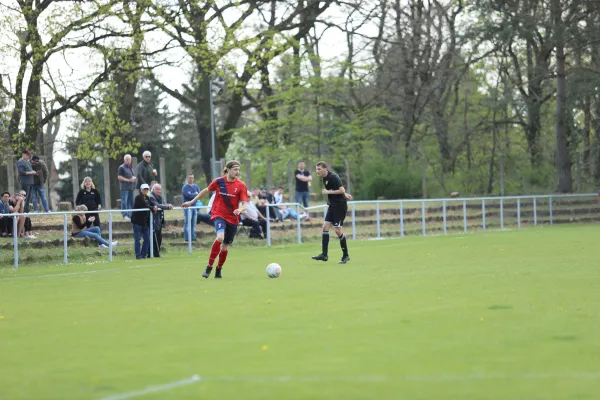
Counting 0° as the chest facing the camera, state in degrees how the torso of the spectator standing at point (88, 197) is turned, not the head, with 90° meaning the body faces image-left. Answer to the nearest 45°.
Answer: approximately 0°

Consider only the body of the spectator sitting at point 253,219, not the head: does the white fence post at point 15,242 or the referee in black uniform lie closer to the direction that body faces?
the referee in black uniform

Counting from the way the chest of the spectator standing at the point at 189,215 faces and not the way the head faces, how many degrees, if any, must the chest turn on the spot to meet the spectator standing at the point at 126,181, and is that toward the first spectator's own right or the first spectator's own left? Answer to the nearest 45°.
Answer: approximately 135° to the first spectator's own right

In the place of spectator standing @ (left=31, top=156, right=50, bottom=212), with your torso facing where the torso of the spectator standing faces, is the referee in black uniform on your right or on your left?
on your left

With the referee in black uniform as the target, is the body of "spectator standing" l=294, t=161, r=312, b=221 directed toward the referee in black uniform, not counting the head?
yes

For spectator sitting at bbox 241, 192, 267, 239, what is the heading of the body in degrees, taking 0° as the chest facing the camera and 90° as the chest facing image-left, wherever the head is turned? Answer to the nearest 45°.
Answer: approximately 315°

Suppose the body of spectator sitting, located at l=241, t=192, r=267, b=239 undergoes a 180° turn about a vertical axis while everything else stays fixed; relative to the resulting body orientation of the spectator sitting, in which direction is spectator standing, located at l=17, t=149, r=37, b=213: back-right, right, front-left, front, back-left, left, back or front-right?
front-left
